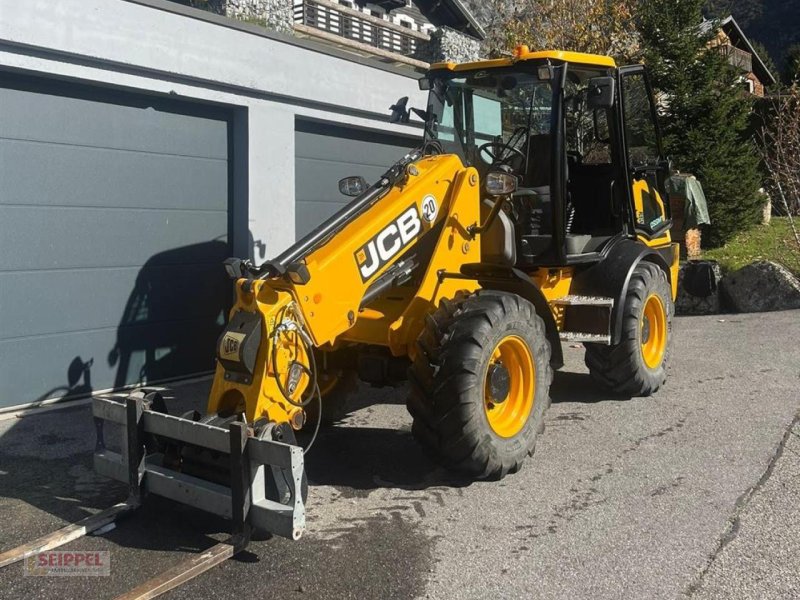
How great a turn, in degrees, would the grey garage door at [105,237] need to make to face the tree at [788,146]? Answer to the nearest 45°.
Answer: approximately 45° to its left

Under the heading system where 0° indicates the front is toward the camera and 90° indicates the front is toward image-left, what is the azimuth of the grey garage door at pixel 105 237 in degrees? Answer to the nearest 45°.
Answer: approximately 315°

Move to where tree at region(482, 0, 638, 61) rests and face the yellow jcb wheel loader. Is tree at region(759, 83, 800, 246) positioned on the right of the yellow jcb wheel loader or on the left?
left

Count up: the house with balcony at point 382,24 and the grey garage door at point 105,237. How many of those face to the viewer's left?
0

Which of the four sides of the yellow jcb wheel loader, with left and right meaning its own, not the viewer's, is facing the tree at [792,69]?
back

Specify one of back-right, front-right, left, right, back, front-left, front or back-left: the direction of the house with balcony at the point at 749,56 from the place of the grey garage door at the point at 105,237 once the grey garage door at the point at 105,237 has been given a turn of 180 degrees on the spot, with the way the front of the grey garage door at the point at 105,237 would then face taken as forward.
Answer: right

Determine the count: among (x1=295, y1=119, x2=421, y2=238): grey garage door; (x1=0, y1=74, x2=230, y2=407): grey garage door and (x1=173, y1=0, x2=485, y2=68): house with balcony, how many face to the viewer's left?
0

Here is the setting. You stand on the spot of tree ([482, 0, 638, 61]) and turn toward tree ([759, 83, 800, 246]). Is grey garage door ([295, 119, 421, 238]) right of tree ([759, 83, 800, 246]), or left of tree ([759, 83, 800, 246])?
right

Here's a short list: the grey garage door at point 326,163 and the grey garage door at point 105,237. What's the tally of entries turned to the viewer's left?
0

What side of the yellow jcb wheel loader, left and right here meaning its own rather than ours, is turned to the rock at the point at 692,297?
back

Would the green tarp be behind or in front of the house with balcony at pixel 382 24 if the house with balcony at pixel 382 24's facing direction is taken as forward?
in front

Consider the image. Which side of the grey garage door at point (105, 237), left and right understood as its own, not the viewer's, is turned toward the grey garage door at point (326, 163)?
left
